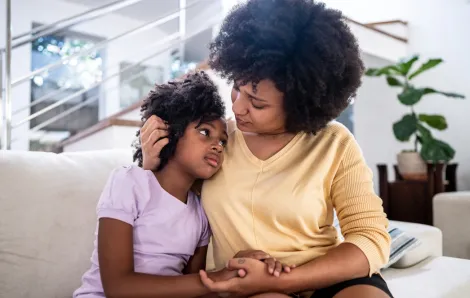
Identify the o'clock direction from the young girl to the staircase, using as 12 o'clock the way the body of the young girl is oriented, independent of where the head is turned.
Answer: The staircase is roughly at 7 o'clock from the young girl.

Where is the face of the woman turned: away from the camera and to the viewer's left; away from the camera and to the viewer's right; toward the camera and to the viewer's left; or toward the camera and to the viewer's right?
toward the camera and to the viewer's left

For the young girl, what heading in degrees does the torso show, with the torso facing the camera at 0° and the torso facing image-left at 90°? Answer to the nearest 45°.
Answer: approximately 315°

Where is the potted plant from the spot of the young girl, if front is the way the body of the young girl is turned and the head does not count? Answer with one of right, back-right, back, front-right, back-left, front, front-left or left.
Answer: left

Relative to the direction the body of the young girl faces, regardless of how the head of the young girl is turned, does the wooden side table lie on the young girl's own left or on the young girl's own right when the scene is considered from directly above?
on the young girl's own left
